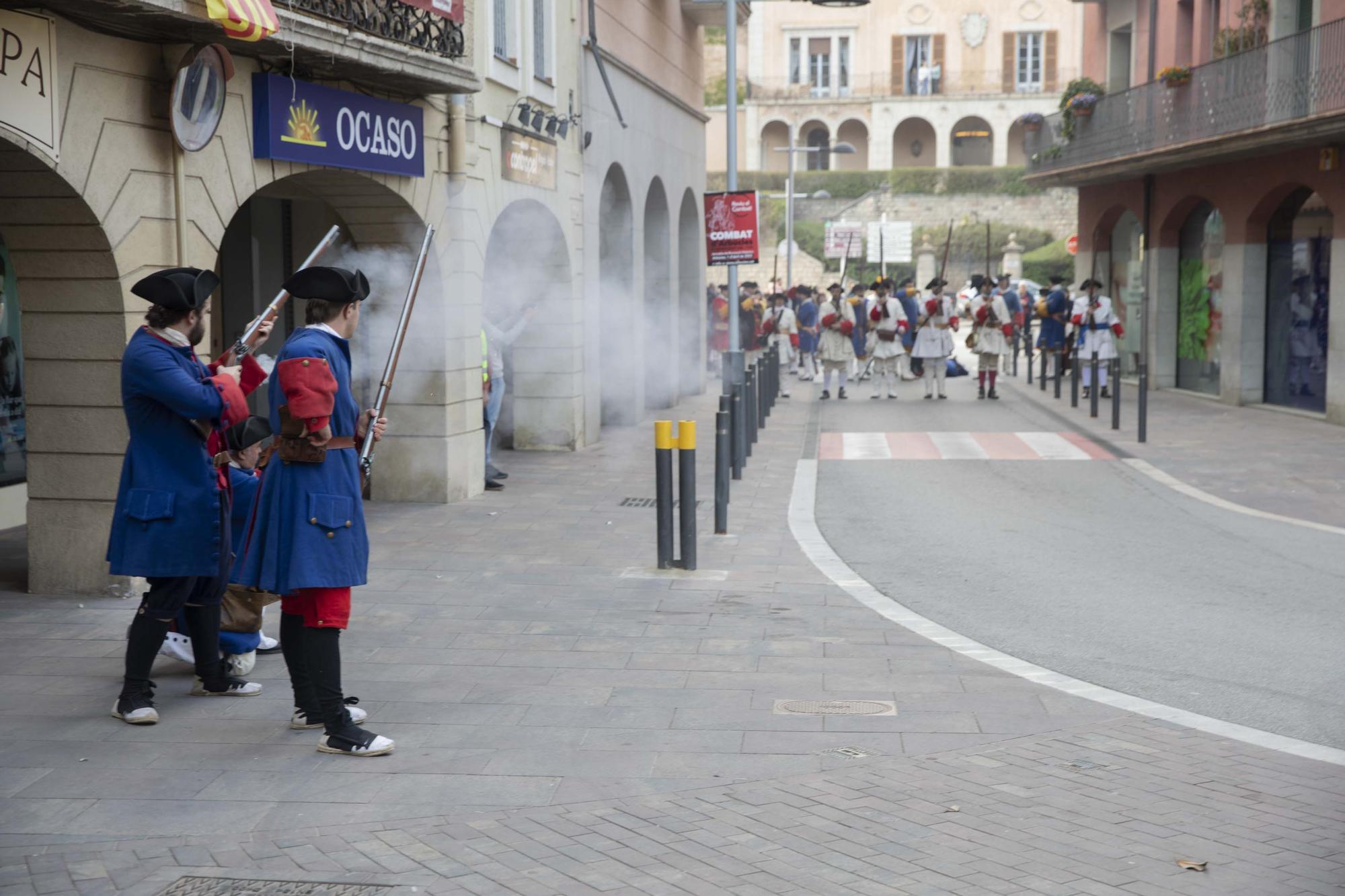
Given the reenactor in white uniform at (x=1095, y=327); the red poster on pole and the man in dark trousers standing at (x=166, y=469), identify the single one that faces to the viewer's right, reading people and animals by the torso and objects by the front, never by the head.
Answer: the man in dark trousers standing

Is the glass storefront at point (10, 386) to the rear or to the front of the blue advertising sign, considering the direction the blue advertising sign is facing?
to the rear

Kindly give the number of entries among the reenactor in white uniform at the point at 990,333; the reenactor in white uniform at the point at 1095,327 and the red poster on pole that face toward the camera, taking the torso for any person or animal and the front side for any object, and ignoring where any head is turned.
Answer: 3

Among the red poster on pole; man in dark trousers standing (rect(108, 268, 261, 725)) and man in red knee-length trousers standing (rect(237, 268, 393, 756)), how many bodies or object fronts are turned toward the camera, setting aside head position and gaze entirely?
1

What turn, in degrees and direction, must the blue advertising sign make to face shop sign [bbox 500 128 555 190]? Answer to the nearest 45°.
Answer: approximately 90° to its left

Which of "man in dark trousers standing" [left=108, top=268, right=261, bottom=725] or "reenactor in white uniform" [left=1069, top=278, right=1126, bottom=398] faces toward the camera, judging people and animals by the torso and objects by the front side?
the reenactor in white uniform

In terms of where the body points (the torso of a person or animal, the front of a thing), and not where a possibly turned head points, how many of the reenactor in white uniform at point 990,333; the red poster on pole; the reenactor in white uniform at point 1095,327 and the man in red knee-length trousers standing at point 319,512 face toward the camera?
3

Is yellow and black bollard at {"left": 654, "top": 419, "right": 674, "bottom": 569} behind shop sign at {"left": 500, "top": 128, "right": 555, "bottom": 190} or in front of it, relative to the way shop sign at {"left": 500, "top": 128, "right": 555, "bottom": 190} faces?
in front

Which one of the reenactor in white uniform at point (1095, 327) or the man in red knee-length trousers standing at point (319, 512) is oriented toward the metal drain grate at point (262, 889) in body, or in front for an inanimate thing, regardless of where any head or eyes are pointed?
the reenactor in white uniform

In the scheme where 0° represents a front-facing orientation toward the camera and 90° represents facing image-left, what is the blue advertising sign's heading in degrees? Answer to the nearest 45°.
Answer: approximately 315°

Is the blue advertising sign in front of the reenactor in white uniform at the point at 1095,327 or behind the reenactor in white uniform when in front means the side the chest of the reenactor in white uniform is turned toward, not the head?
in front

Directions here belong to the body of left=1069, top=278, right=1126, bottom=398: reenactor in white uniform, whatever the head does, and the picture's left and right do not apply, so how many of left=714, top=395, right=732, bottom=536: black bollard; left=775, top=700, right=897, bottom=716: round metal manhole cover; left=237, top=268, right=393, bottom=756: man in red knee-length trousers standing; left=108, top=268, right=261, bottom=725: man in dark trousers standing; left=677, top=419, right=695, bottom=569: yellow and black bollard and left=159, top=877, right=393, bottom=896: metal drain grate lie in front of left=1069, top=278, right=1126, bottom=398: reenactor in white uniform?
6

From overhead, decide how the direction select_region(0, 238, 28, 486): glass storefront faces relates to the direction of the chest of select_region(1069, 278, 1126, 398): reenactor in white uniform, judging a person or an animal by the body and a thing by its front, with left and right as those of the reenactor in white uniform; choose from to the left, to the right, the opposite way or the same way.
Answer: to the left

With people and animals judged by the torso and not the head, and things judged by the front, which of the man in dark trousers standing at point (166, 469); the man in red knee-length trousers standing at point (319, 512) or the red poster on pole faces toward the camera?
the red poster on pole

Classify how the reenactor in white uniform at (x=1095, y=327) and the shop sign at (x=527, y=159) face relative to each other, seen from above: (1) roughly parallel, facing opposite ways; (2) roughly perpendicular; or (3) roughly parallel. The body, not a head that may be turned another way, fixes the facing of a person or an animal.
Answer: roughly perpendicular

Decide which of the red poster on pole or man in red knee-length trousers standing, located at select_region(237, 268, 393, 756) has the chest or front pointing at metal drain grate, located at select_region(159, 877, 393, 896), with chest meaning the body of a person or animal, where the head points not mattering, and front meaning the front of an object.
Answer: the red poster on pole

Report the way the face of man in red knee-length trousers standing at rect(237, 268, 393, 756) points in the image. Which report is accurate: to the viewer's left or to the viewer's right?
to the viewer's right

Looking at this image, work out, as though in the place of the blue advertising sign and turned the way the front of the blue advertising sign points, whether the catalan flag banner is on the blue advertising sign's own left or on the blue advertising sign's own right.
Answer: on the blue advertising sign's own right

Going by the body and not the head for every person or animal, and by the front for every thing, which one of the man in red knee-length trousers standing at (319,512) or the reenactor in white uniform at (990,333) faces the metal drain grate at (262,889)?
the reenactor in white uniform
